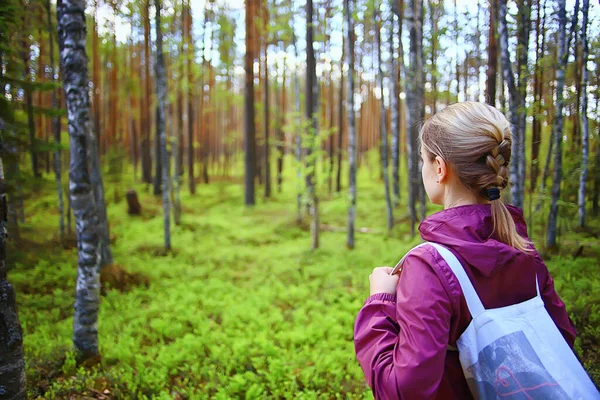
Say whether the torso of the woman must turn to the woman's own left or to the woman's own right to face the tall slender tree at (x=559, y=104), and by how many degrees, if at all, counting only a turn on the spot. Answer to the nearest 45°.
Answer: approximately 45° to the woman's own right

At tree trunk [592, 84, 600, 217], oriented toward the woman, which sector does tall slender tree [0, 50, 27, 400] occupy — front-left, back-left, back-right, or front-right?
front-right

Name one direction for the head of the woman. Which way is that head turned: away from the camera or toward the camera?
away from the camera

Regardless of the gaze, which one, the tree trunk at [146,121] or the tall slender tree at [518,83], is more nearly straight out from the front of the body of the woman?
the tree trunk

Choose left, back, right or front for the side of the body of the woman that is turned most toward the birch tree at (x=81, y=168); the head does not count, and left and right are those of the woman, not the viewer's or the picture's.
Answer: front

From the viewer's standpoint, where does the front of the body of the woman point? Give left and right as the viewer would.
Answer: facing away from the viewer and to the left of the viewer

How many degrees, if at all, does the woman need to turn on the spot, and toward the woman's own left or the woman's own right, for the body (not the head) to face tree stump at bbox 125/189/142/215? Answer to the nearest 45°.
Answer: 0° — they already face it

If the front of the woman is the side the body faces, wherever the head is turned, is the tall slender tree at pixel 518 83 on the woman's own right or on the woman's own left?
on the woman's own right
